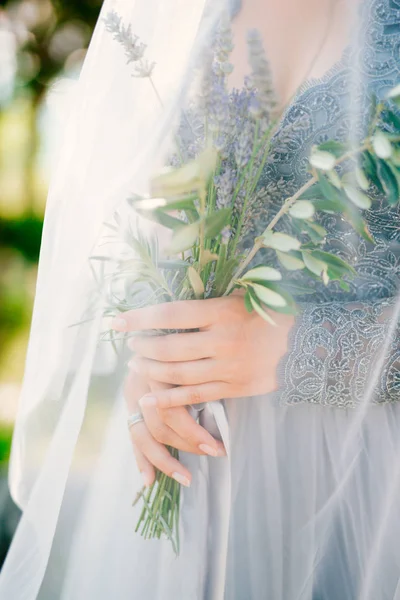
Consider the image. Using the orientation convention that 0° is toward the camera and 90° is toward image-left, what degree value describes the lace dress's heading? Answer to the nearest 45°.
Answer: approximately 45°
